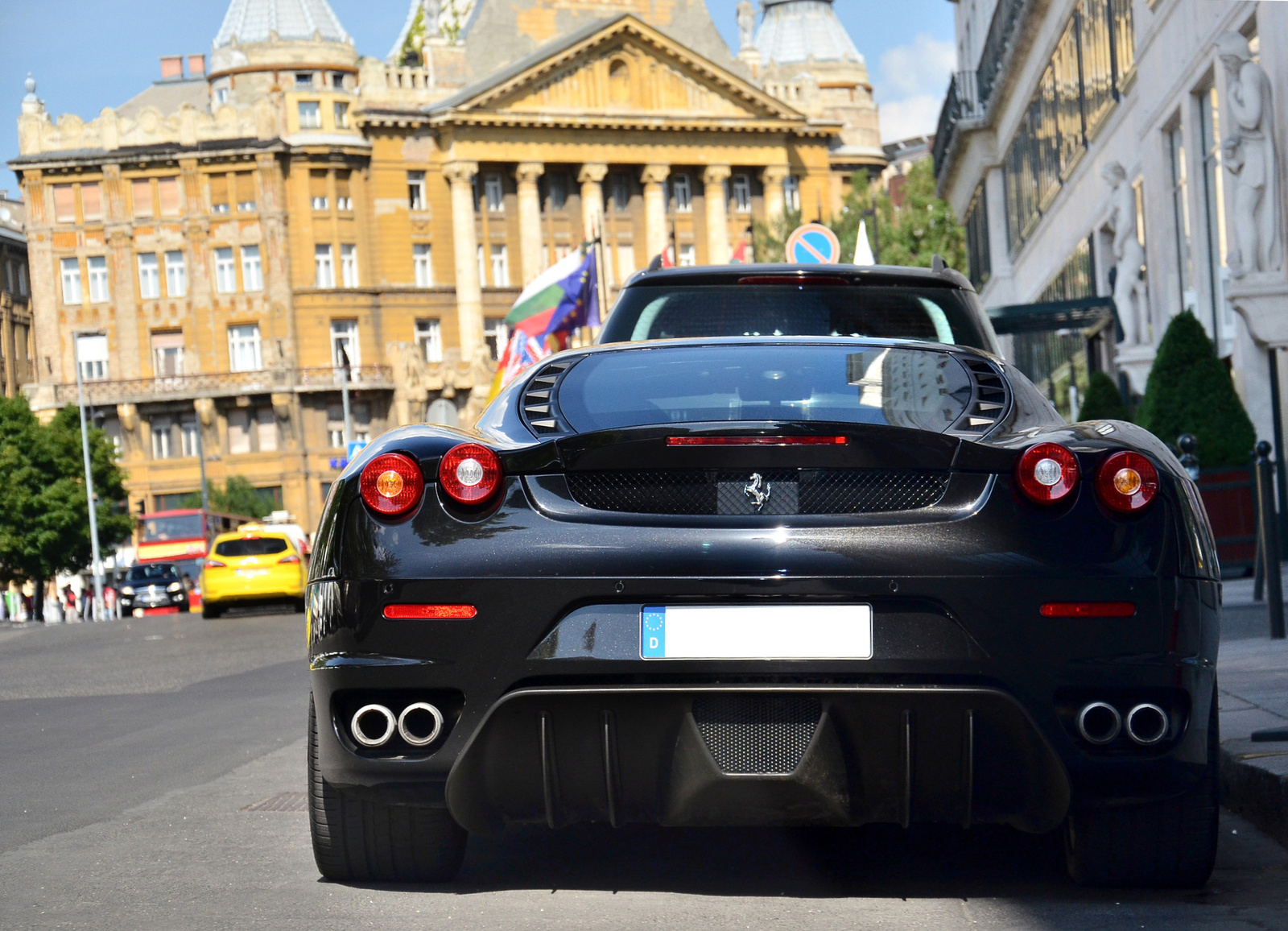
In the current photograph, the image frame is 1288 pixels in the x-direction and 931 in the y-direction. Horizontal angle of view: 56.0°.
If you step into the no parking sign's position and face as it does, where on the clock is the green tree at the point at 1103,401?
The green tree is roughly at 9 o'clock from the no parking sign.

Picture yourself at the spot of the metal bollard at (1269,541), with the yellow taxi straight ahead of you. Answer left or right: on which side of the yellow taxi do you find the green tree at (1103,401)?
right

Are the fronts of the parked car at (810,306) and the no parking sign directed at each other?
yes

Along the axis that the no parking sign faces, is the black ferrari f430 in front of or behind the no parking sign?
in front

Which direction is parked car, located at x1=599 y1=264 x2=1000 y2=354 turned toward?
away from the camera

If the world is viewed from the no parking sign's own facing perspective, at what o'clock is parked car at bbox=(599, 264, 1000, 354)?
The parked car is roughly at 12 o'clock from the no parking sign.

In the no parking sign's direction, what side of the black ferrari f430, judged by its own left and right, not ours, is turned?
front

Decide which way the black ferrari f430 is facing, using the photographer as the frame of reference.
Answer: facing away from the viewer
